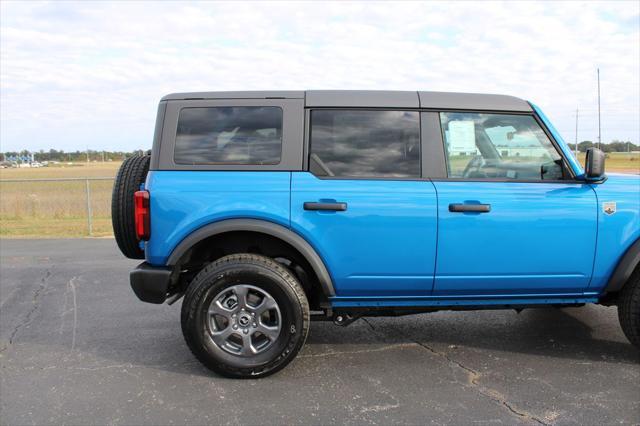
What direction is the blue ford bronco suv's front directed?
to the viewer's right

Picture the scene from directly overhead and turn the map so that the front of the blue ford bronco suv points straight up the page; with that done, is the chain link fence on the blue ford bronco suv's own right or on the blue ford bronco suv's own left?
on the blue ford bronco suv's own left
